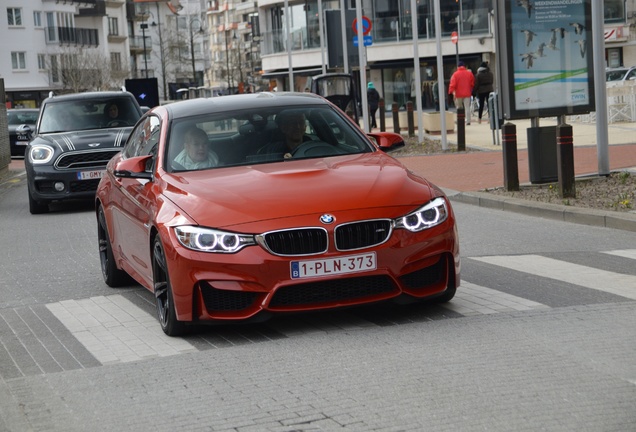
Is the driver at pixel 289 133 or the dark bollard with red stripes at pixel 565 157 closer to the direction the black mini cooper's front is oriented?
the driver

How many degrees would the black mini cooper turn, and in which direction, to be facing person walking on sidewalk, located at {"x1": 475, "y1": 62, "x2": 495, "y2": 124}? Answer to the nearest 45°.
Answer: approximately 135° to its left

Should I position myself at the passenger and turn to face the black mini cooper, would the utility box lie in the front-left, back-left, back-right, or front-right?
front-right

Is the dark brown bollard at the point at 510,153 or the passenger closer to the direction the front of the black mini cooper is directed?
the passenger

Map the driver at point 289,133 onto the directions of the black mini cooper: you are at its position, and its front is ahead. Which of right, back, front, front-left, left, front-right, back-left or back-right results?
front

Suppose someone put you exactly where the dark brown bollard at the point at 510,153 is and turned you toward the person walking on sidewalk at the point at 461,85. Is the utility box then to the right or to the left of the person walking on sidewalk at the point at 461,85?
right

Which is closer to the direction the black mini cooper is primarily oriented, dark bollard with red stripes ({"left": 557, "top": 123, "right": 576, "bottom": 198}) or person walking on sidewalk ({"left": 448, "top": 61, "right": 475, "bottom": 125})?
the dark bollard with red stripes

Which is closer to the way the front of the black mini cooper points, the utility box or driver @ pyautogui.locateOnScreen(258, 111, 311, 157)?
the driver

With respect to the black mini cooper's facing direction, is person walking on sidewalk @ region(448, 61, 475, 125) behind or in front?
behind

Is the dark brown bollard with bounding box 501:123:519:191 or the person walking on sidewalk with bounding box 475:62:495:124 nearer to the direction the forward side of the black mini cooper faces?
the dark brown bollard

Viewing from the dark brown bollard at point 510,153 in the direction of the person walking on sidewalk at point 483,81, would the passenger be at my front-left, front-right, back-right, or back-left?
back-left

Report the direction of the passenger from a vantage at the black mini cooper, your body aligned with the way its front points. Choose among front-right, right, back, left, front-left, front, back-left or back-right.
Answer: front

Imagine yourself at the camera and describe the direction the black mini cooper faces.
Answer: facing the viewer

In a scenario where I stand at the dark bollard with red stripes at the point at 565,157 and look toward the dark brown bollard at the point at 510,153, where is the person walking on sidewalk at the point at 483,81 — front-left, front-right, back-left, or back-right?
front-right

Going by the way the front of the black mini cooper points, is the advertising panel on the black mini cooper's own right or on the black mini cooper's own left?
on the black mini cooper's own left

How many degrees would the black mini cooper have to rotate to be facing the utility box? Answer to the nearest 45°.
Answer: approximately 90° to its left

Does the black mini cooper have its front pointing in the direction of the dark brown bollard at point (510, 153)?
no

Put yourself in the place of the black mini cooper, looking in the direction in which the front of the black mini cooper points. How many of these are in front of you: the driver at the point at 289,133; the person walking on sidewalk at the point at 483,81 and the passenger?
2

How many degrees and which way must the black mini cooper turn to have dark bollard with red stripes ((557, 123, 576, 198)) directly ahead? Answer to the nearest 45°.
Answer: approximately 45° to its left
